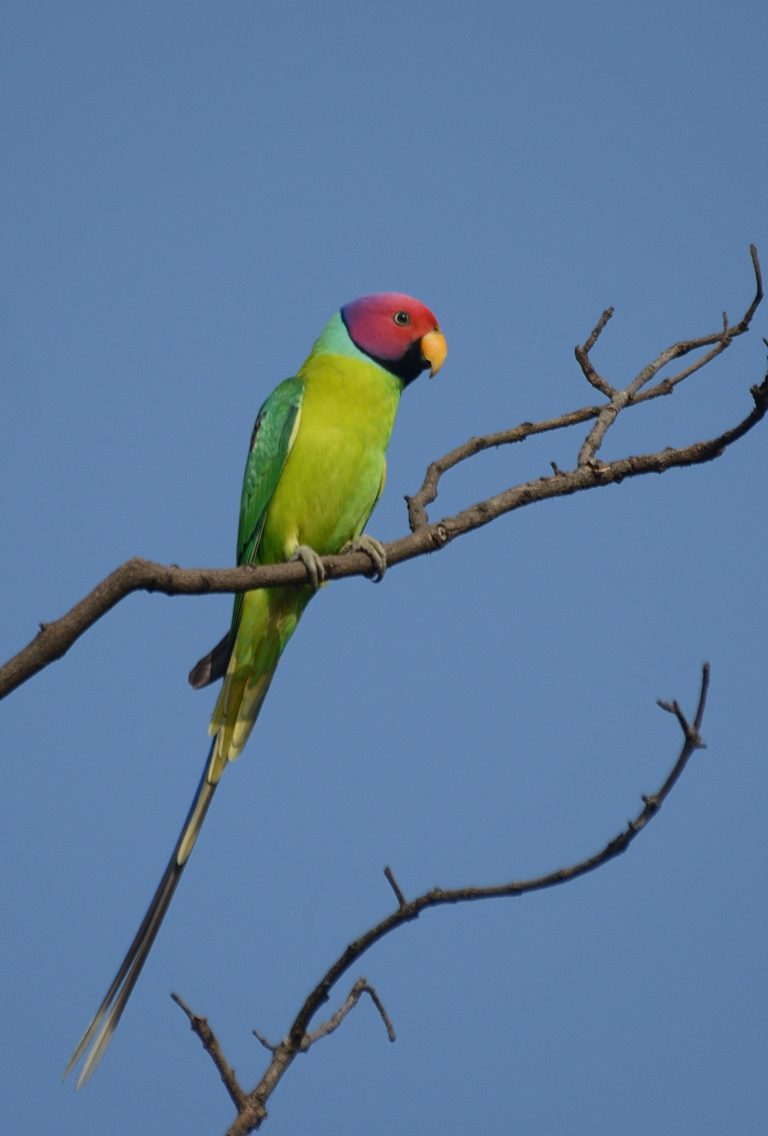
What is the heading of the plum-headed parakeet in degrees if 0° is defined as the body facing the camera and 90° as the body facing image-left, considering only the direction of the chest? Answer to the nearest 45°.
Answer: approximately 315°
